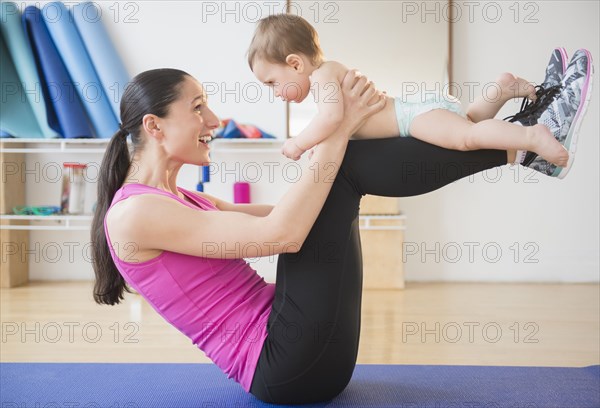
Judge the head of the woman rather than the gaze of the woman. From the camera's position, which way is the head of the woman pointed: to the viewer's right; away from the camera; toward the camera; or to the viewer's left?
to the viewer's right

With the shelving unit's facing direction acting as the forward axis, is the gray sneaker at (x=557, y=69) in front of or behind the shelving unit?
in front

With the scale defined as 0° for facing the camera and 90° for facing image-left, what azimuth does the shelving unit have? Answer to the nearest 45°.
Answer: approximately 0°

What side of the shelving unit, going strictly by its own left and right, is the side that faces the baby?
front
